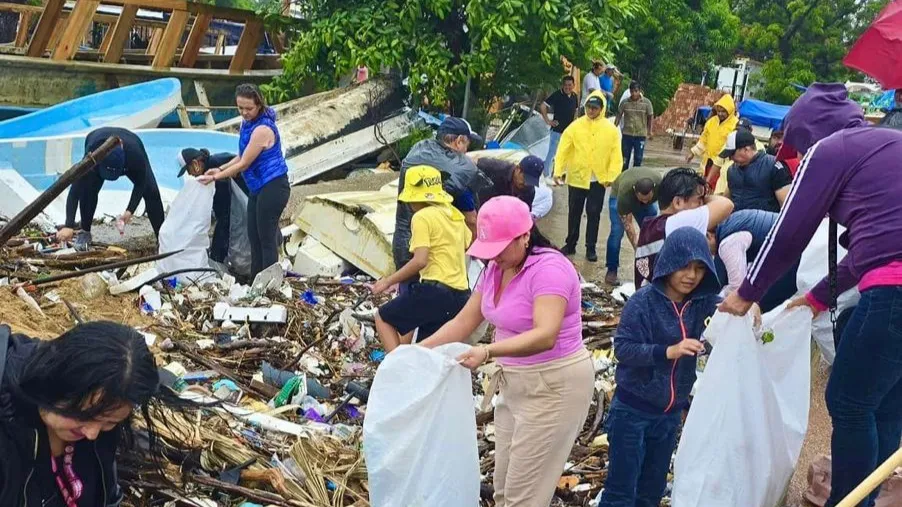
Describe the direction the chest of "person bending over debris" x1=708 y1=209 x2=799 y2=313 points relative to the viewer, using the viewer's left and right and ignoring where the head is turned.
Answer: facing to the left of the viewer

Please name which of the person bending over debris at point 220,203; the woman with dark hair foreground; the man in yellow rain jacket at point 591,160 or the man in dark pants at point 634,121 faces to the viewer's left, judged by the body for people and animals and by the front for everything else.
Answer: the person bending over debris

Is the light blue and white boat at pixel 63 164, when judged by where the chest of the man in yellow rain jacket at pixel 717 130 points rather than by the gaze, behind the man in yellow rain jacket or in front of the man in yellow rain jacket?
in front

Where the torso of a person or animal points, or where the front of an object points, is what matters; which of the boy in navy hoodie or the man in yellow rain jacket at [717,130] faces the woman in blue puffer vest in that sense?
the man in yellow rain jacket

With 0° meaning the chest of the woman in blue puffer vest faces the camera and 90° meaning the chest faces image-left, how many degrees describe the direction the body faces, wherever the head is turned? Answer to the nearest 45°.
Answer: approximately 90°

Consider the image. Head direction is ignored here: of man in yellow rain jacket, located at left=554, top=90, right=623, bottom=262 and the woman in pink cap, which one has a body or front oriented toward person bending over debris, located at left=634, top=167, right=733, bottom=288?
the man in yellow rain jacket

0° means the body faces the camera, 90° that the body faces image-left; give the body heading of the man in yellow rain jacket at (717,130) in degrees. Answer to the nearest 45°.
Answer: approximately 45°
